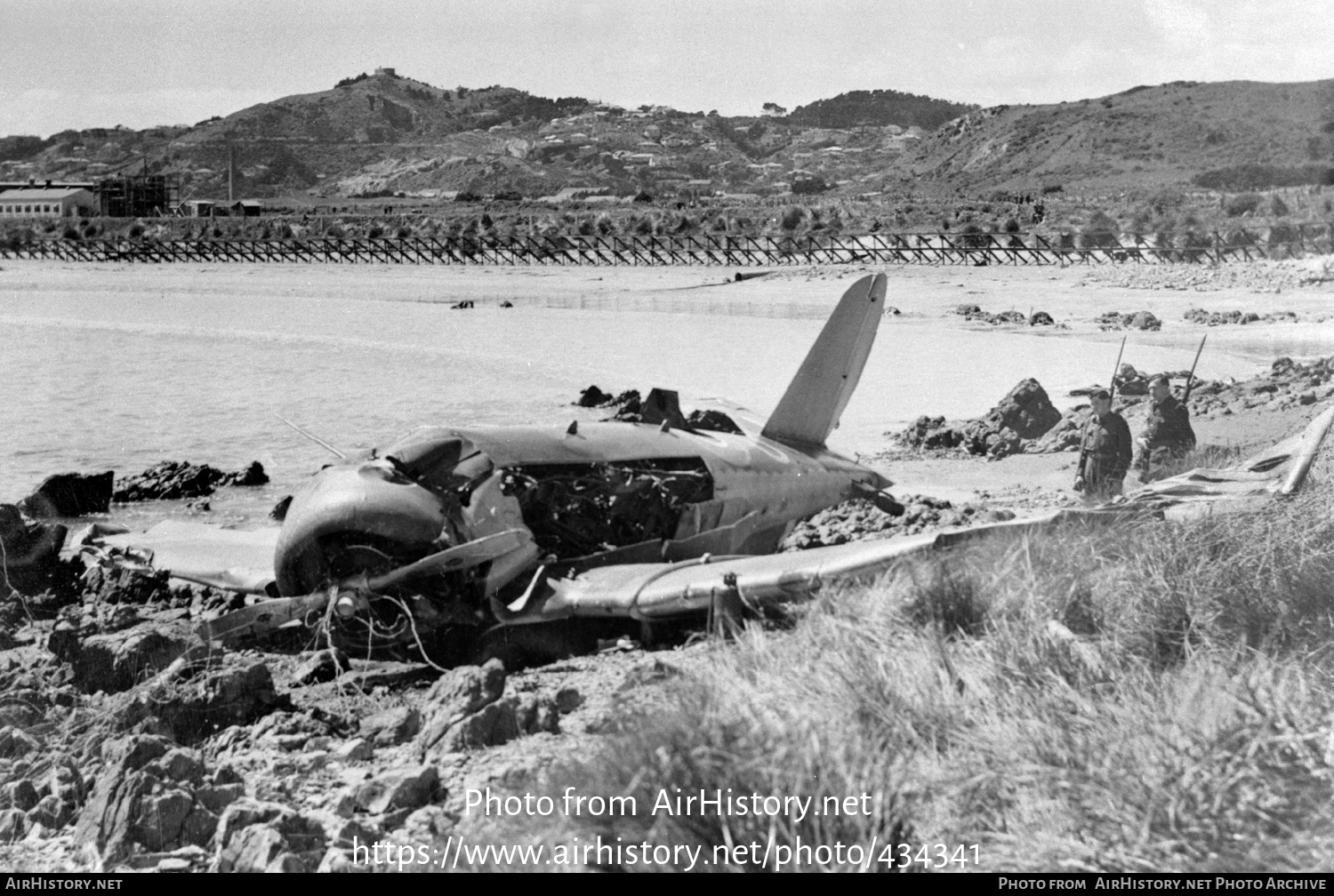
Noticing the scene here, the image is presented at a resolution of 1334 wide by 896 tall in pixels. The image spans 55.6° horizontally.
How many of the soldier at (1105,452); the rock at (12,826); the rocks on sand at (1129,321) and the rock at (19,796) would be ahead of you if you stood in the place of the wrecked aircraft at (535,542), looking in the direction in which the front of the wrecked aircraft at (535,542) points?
2

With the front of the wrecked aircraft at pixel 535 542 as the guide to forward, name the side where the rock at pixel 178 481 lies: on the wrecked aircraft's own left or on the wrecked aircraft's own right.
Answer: on the wrecked aircraft's own right

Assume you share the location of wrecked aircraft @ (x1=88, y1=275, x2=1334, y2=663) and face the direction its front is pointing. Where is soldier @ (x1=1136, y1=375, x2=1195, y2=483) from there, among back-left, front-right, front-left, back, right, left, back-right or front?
back

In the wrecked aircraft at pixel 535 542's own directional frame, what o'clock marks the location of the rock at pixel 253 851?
The rock is roughly at 11 o'clock from the wrecked aircraft.

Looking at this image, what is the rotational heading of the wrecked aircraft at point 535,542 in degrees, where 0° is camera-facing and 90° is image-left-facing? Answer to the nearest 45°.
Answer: approximately 45°

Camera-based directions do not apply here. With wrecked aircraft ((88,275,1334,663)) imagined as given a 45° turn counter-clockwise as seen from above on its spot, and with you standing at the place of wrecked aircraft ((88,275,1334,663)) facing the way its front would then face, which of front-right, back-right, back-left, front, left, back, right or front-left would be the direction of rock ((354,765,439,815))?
front

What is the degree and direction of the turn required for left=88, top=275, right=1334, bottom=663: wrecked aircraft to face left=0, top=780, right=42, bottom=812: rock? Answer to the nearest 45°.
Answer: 0° — it already faces it

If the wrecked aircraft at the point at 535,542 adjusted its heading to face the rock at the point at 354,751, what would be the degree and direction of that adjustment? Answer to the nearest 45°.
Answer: approximately 45° to its left

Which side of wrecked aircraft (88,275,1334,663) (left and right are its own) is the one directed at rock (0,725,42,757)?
front

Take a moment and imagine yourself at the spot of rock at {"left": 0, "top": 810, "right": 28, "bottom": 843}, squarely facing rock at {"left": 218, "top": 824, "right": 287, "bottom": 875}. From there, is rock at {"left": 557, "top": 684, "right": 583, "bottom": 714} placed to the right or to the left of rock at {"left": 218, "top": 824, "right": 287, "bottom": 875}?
left

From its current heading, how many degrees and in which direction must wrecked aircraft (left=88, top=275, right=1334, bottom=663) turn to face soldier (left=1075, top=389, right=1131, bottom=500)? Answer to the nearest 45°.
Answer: approximately 180°

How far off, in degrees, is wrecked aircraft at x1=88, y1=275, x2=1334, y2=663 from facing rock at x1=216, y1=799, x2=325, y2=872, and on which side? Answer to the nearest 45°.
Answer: approximately 45° to its left

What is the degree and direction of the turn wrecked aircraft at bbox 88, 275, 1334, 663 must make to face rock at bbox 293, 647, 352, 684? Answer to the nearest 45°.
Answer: approximately 45° to its right

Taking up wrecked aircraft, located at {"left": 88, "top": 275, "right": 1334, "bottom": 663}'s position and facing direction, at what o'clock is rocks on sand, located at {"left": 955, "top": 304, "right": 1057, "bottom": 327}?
The rocks on sand is roughly at 5 o'clock from the wrecked aircraft.

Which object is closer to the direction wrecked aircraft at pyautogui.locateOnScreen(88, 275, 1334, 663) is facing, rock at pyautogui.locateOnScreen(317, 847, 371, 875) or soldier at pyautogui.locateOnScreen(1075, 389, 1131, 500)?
the rock

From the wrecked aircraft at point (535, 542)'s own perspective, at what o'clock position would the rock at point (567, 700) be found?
The rock is roughly at 10 o'clock from the wrecked aircraft.

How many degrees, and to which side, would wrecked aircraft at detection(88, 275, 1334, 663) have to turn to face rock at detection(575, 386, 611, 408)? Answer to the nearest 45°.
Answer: approximately 135° to its right
